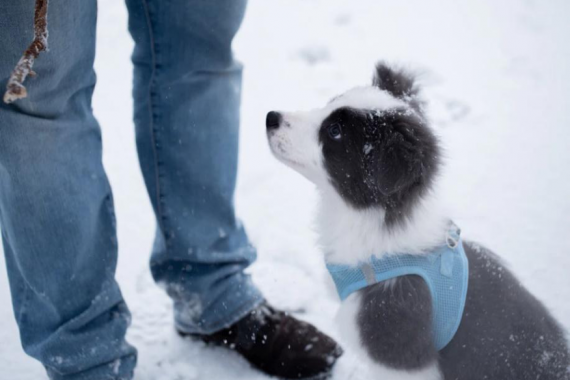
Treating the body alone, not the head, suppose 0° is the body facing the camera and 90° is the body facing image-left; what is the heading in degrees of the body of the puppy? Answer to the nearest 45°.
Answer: approximately 90°
